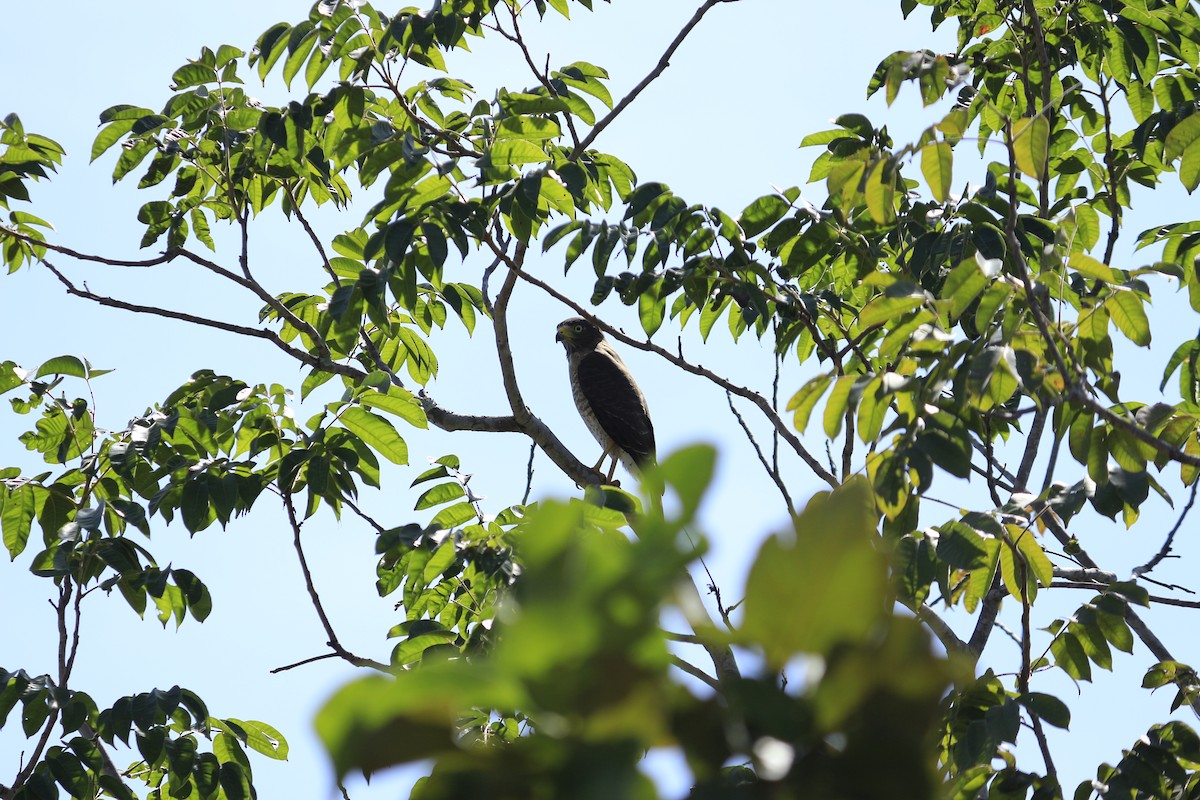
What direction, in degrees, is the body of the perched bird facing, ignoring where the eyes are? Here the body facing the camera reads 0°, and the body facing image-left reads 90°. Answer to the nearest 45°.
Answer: approximately 90°
